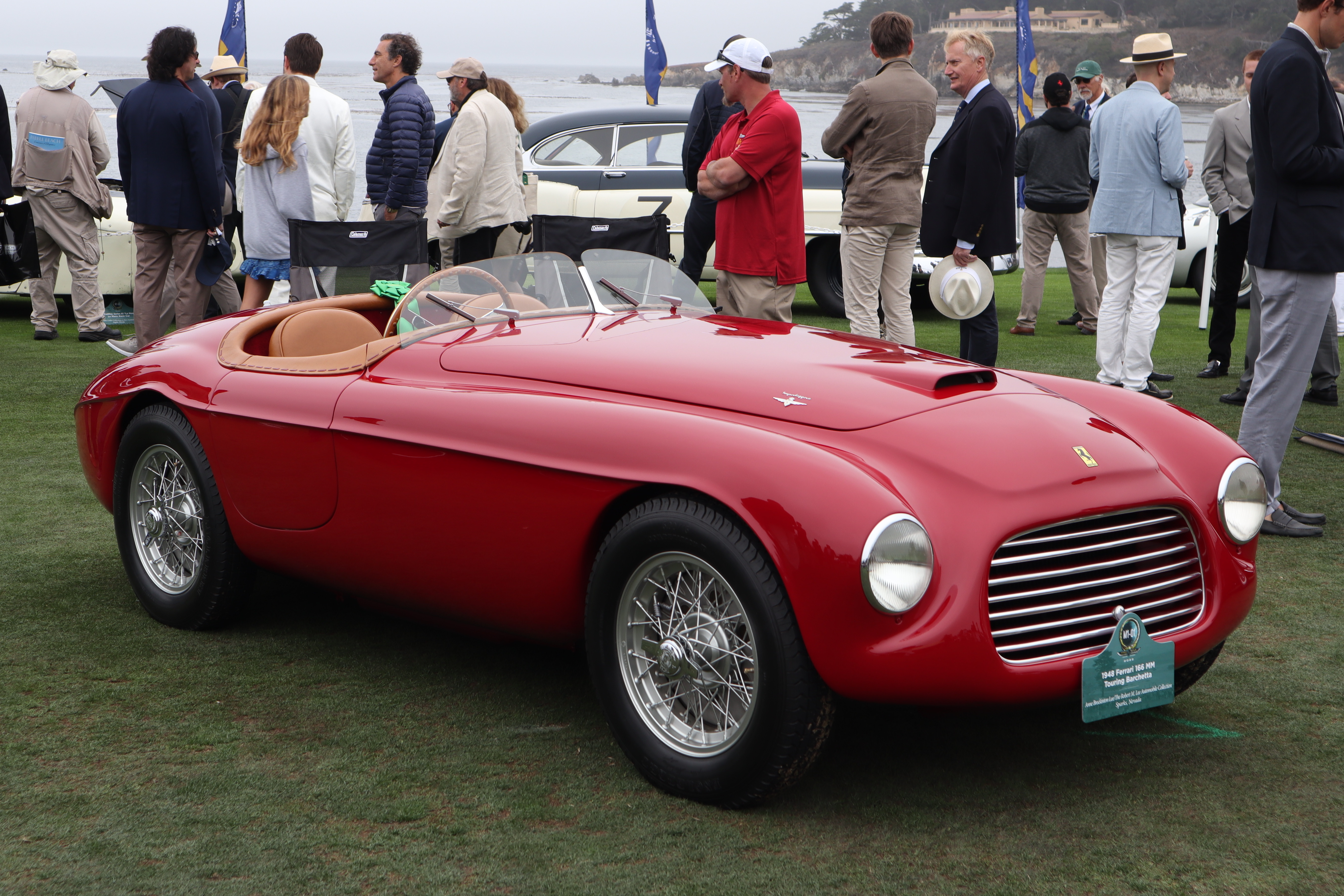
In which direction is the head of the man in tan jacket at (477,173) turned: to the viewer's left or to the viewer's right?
to the viewer's left

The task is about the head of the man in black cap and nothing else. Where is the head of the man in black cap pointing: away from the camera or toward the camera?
away from the camera

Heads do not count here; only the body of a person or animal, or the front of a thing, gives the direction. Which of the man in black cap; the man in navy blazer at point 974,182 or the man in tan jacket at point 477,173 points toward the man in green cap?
the man in black cap

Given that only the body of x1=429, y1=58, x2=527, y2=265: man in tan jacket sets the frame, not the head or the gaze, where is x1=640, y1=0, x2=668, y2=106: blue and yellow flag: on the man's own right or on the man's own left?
on the man's own right

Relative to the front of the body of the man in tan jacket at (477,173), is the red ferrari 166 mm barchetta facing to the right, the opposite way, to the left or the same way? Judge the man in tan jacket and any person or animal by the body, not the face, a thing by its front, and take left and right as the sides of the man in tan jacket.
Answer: the opposite way

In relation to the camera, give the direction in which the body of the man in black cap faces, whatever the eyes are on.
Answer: away from the camera

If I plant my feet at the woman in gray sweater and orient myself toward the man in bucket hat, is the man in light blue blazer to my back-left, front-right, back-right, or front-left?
back-right

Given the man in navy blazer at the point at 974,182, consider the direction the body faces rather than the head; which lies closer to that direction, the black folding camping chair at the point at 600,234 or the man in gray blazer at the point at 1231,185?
the black folding camping chair
